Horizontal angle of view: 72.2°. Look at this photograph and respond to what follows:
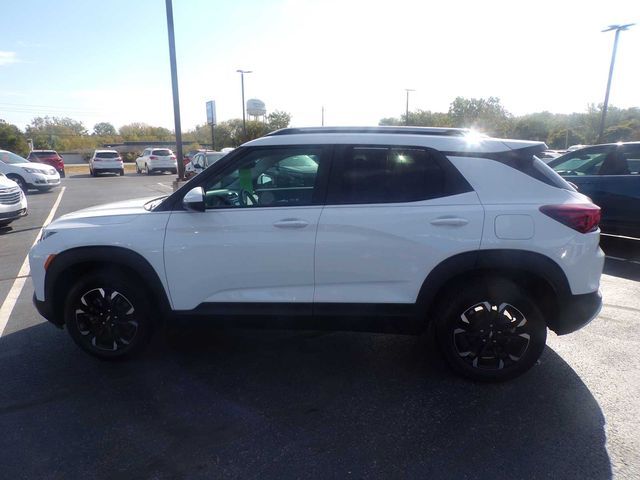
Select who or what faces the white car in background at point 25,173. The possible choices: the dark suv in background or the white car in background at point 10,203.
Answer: the dark suv in background

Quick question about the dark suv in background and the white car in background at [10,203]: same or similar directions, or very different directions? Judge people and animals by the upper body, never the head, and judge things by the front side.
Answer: very different directions

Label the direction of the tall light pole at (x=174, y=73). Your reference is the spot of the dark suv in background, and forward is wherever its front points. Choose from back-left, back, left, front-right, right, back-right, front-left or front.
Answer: front

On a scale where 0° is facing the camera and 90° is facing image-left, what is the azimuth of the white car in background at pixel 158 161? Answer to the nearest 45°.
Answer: approximately 135°

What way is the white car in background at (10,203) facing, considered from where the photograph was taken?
facing the viewer and to the right of the viewer

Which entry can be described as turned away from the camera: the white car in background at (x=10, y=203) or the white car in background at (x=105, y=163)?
the white car in background at (x=105, y=163)

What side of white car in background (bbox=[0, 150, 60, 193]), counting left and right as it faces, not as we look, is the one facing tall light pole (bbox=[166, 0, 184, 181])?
front

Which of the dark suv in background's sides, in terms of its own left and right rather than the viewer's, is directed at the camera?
left

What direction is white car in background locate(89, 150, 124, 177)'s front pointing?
away from the camera

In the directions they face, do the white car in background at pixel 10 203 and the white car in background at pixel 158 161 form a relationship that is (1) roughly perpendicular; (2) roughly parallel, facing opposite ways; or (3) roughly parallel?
roughly parallel, facing opposite ways

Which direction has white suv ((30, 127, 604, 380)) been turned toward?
to the viewer's left

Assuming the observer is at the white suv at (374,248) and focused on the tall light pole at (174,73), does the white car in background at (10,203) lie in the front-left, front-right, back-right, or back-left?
front-left

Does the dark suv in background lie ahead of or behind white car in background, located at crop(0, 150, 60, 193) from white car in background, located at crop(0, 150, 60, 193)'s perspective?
ahead
